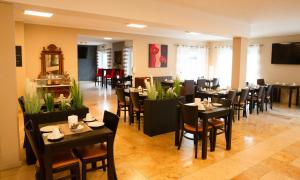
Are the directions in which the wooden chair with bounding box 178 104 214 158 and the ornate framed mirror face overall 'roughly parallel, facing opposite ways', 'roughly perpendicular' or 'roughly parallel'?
roughly perpendicular

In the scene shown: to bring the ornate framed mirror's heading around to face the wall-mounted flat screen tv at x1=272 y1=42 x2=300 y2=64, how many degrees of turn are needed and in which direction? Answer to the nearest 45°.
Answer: approximately 90° to its left

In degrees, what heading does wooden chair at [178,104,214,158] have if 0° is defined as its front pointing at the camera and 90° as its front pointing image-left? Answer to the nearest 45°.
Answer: approximately 225°

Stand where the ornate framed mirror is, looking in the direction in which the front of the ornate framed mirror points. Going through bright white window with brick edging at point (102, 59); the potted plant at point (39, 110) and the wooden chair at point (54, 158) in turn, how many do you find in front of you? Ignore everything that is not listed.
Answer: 2

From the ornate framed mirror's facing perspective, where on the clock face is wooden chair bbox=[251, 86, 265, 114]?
The wooden chair is roughly at 10 o'clock from the ornate framed mirror.

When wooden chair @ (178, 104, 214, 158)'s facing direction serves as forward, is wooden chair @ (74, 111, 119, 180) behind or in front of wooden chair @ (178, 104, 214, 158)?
behind

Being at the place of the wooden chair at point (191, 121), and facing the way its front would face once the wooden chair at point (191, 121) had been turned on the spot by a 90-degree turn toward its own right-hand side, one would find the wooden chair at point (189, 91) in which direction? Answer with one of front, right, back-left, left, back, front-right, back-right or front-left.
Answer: back-left

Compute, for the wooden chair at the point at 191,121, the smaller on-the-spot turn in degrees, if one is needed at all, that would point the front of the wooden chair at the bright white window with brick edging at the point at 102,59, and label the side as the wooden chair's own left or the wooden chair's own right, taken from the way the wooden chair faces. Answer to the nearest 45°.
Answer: approximately 90° to the wooden chair's own left

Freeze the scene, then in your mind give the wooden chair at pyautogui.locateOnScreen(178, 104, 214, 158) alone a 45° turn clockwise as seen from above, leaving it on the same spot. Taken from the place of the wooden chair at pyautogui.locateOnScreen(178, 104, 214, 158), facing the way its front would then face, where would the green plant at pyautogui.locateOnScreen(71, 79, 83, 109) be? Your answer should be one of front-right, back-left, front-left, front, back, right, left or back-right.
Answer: back

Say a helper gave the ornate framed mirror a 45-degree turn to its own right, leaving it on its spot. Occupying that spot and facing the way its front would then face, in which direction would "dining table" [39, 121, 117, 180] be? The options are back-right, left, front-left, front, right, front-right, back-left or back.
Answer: front-left

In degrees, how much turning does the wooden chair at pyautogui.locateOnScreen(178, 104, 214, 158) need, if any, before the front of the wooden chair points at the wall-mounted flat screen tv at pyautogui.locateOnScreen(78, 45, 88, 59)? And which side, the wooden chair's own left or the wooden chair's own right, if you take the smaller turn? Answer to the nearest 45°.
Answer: approximately 90° to the wooden chair's own left

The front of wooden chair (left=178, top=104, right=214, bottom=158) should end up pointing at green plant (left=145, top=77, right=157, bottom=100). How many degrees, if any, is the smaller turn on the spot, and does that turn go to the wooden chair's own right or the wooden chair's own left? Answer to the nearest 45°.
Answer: approximately 90° to the wooden chair's own left

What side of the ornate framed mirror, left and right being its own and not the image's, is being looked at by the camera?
front

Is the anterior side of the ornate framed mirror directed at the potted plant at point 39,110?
yes

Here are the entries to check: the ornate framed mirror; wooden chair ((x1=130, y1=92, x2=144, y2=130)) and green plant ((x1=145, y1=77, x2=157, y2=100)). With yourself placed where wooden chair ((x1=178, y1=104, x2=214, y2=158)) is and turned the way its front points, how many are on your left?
3
